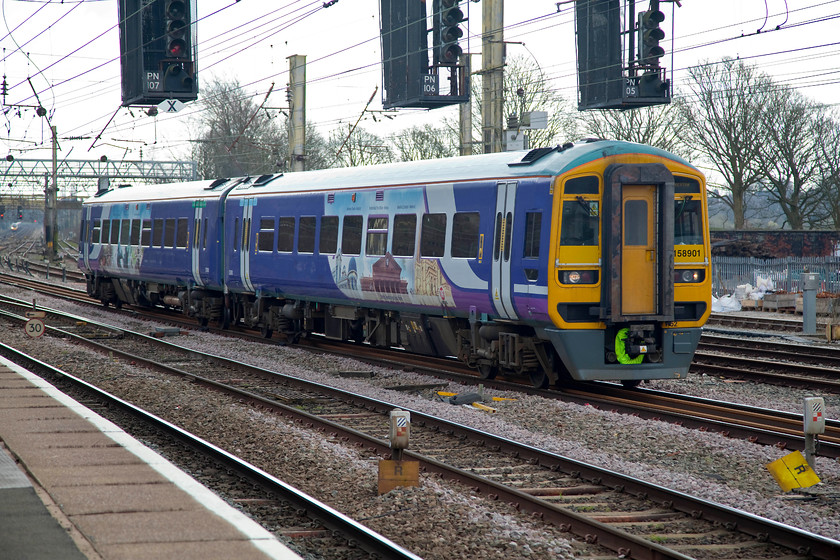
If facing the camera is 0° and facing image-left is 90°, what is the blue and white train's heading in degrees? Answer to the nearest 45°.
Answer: approximately 315°

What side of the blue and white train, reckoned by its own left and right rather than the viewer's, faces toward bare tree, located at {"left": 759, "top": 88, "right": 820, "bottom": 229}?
left

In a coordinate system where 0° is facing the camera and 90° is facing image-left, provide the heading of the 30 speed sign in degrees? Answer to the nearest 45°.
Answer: approximately 0°

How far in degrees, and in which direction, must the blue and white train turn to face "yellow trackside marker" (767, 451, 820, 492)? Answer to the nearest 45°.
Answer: approximately 45° to its right

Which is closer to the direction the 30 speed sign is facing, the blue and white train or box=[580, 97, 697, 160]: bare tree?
the blue and white train

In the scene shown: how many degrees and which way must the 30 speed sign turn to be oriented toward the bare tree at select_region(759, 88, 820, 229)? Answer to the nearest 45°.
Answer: approximately 135° to its left

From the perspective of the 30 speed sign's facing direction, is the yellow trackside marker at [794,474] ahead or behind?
ahead

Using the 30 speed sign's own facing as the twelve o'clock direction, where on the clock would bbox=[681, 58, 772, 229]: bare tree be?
The bare tree is roughly at 8 o'clock from the 30 speed sign.

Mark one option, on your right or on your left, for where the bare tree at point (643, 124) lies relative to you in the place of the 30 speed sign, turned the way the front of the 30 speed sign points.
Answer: on your left

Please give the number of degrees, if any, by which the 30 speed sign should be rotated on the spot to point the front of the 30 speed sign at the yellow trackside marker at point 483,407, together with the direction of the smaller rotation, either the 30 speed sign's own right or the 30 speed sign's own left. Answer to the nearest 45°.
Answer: approximately 45° to the 30 speed sign's own left

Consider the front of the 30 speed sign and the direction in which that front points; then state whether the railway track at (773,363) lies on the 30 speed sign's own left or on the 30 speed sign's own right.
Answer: on the 30 speed sign's own left

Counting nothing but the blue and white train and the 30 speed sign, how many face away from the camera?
0

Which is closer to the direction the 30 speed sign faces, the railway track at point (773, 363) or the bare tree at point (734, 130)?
the railway track

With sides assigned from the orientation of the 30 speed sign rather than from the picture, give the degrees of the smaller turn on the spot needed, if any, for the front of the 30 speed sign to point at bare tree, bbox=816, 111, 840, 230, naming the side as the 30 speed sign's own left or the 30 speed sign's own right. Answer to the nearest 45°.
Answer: approximately 135° to the 30 speed sign's own left
